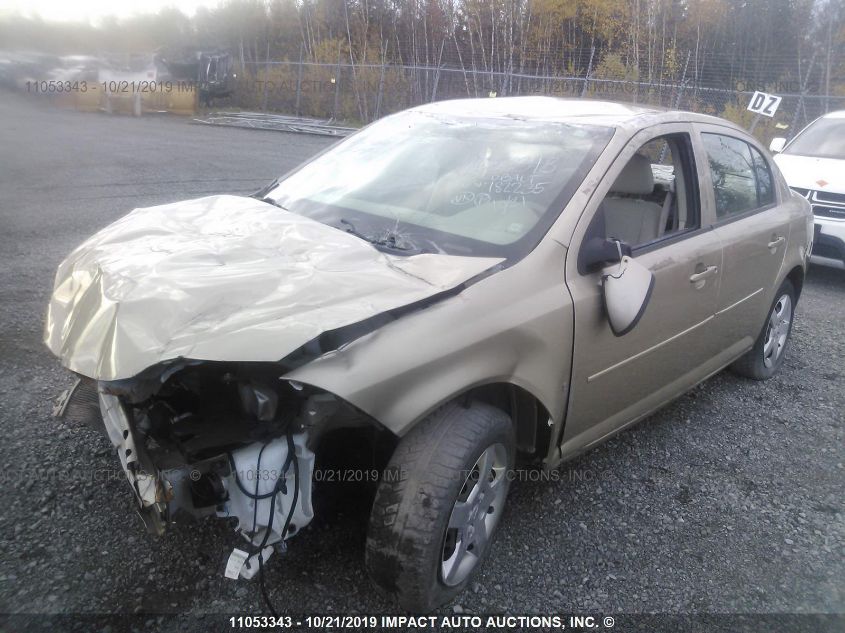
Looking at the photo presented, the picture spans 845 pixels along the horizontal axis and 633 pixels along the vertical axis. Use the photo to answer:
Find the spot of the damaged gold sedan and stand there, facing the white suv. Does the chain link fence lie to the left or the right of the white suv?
left

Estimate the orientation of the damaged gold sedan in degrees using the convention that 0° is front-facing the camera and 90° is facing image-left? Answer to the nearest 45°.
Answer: approximately 45°

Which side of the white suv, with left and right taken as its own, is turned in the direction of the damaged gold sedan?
front

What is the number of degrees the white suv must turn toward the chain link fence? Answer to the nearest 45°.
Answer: approximately 135° to its right

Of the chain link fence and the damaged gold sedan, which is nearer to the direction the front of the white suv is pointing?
the damaged gold sedan

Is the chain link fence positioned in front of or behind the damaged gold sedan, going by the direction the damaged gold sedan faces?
behind

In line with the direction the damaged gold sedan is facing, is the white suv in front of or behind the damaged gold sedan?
behind

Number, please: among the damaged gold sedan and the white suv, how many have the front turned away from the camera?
0
